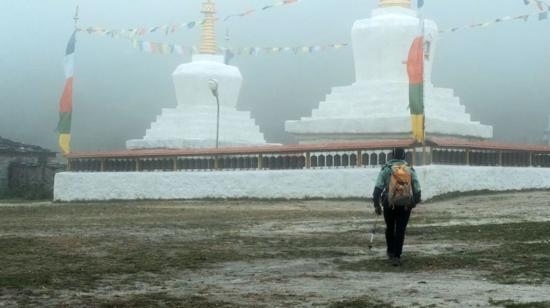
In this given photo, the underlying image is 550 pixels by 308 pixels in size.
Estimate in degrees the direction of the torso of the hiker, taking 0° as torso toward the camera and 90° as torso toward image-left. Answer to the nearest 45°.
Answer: approximately 180°

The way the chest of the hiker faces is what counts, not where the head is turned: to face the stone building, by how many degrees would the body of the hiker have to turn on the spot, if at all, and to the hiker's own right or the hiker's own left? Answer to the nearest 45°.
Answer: approximately 45° to the hiker's own left

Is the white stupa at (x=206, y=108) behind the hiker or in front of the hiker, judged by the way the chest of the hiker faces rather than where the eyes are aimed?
in front

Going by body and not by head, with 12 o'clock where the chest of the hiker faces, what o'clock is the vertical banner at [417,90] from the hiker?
The vertical banner is roughly at 12 o'clock from the hiker.

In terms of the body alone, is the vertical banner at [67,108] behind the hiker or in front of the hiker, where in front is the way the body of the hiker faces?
in front

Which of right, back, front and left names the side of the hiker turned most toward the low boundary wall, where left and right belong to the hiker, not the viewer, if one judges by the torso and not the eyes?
front

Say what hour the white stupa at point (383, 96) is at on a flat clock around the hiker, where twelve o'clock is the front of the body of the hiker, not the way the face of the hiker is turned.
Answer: The white stupa is roughly at 12 o'clock from the hiker.
